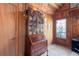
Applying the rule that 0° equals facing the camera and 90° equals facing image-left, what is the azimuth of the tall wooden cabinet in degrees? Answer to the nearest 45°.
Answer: approximately 315°
